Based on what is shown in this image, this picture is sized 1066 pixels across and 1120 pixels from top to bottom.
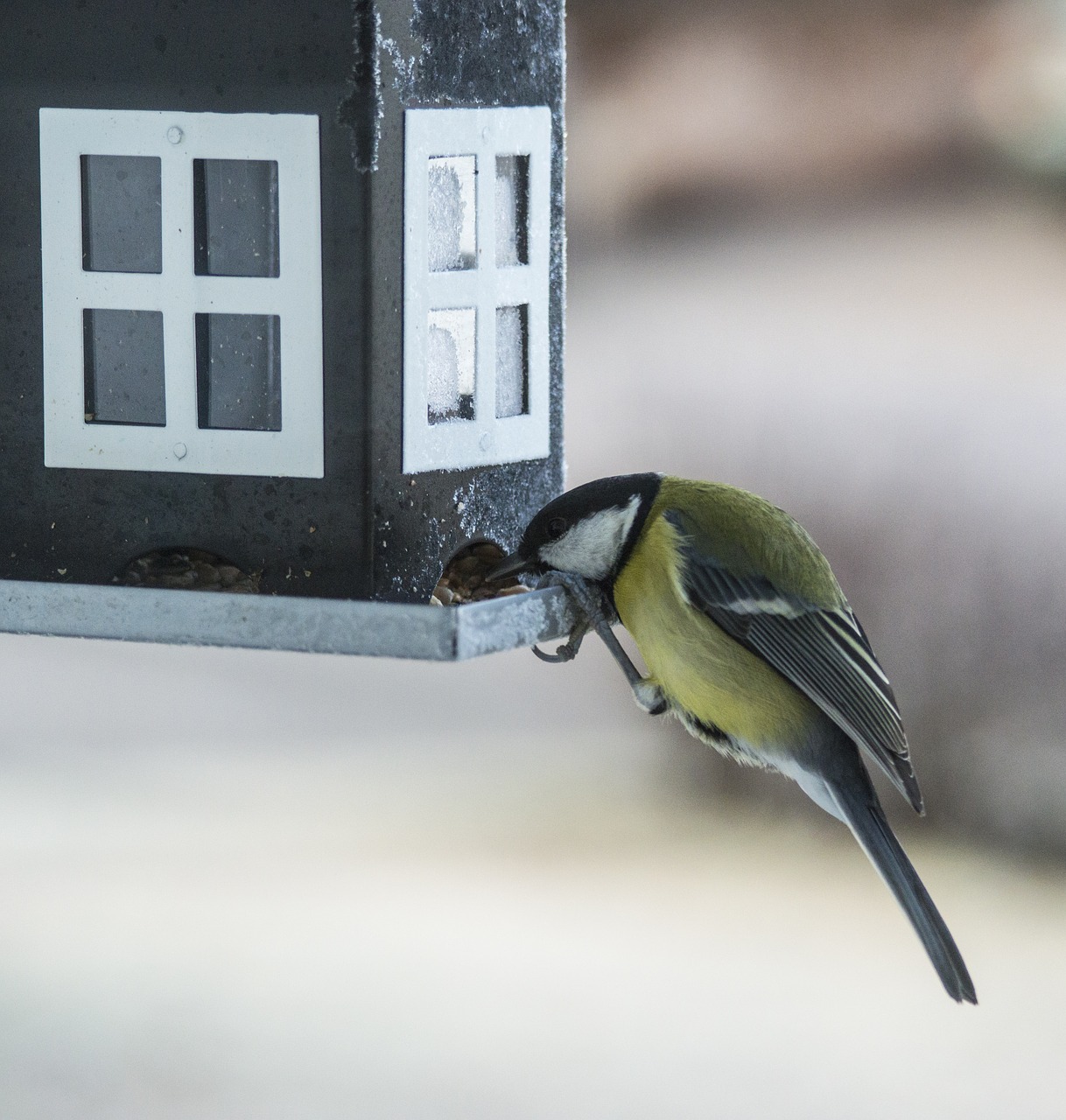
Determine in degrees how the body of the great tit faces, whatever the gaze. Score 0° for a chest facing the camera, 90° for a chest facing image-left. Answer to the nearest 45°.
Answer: approximately 90°
